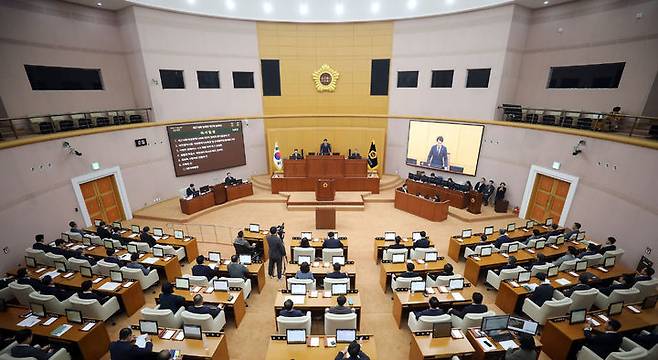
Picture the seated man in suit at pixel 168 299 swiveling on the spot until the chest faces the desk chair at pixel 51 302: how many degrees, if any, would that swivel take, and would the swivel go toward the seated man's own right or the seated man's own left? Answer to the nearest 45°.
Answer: approximately 90° to the seated man's own left

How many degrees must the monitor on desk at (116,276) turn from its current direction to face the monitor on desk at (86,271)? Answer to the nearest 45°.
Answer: approximately 90° to its right

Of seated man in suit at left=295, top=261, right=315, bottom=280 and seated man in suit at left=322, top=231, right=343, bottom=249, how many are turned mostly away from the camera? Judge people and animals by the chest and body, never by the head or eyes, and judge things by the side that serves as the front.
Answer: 2

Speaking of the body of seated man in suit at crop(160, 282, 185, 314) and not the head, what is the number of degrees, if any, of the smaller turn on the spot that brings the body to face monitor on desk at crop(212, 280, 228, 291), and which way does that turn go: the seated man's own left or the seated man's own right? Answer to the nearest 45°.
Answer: approximately 45° to the seated man's own right

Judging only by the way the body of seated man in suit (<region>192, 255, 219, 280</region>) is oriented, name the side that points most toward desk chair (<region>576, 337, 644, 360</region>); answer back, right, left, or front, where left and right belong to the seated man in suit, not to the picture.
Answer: right

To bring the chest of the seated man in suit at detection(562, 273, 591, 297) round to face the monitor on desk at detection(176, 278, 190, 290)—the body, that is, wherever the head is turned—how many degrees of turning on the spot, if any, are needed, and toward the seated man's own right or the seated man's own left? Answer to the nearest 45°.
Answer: approximately 90° to the seated man's own left

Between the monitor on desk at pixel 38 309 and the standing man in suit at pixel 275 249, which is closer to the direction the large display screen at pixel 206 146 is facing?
the standing man in suit

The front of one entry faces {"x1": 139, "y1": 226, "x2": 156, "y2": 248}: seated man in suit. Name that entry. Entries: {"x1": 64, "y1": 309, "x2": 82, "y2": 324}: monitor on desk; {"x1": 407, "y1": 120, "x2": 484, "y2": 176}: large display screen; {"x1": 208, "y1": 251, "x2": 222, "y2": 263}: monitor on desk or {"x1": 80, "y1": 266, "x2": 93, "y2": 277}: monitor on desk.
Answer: the large display screen

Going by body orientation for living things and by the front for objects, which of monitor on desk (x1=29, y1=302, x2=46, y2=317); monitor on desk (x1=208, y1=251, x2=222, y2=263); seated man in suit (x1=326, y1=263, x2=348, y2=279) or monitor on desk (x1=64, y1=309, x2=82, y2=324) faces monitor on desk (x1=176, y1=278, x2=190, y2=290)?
monitor on desk (x1=208, y1=251, x2=222, y2=263)

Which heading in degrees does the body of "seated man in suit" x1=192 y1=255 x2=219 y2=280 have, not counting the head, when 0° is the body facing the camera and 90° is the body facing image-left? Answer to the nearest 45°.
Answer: approximately 225°

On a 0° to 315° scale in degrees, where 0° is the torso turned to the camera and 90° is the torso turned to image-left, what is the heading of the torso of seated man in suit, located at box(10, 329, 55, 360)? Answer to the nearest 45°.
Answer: approximately 225°

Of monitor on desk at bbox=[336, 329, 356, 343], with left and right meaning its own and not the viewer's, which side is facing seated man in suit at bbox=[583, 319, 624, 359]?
left

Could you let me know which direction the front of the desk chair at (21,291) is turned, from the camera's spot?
facing away from the viewer and to the right of the viewer

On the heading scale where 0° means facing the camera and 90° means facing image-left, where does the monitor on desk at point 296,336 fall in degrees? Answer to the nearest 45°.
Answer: approximately 0°

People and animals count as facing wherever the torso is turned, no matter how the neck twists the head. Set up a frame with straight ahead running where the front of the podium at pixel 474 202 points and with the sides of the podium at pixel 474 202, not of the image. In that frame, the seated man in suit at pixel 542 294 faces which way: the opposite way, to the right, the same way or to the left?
to the right
